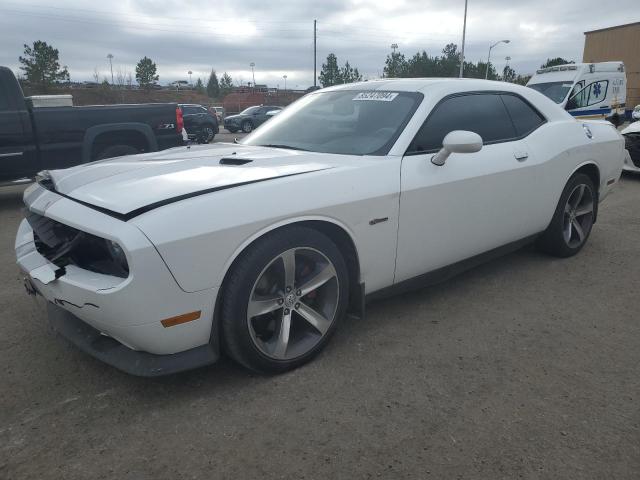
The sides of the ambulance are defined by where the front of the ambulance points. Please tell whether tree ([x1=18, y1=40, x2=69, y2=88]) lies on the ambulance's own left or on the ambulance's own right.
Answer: on the ambulance's own right

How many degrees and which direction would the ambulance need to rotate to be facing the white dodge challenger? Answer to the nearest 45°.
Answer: approximately 45° to its left

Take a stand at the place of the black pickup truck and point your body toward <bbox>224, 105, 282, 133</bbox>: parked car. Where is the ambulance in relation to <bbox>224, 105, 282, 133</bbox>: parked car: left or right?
right

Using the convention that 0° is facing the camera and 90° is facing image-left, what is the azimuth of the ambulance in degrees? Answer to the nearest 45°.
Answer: approximately 45°

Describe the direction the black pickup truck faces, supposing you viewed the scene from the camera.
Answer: facing to the left of the viewer

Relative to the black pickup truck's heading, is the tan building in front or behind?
behind

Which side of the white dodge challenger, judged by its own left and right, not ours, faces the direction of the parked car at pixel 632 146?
back

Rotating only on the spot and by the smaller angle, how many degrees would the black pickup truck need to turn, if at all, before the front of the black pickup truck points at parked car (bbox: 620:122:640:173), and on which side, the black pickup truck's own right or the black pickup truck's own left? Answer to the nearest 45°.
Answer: approximately 180°

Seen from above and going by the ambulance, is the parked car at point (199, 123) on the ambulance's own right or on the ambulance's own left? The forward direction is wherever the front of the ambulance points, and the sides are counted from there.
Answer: on the ambulance's own right
